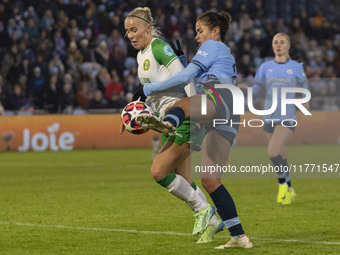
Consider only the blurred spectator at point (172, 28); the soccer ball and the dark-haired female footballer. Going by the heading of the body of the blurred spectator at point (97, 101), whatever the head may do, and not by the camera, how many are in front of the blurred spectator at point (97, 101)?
2

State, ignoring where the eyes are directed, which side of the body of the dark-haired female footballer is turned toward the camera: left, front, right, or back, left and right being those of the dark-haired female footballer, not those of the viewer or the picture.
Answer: left

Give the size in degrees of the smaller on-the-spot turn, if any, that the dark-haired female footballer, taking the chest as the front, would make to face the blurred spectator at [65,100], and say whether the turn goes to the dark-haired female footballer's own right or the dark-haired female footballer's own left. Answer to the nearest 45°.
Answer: approximately 90° to the dark-haired female footballer's own right

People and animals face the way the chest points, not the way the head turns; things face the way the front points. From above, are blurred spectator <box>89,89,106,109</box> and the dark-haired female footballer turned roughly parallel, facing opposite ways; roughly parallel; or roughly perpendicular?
roughly perpendicular

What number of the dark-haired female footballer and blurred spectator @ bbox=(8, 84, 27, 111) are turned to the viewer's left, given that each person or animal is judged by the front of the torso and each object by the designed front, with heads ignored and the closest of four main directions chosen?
1

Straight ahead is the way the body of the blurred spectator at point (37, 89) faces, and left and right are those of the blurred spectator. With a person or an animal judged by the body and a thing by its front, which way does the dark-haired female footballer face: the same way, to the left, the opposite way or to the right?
to the right

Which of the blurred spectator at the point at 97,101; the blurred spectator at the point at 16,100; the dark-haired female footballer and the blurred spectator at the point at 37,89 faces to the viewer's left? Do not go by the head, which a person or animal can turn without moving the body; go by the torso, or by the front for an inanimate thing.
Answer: the dark-haired female footballer

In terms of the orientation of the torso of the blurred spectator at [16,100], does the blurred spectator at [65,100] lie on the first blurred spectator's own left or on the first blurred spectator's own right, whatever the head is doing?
on the first blurred spectator's own left

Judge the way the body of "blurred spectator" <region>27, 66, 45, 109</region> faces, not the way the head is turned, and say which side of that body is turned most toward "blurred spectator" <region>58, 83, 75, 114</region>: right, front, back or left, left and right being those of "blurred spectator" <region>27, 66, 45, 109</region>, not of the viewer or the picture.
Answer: left
